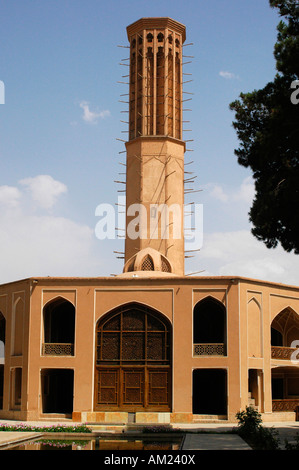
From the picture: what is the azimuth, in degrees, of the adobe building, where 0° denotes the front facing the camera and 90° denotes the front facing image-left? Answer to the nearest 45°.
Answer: approximately 0°

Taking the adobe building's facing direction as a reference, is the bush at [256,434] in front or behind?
in front
